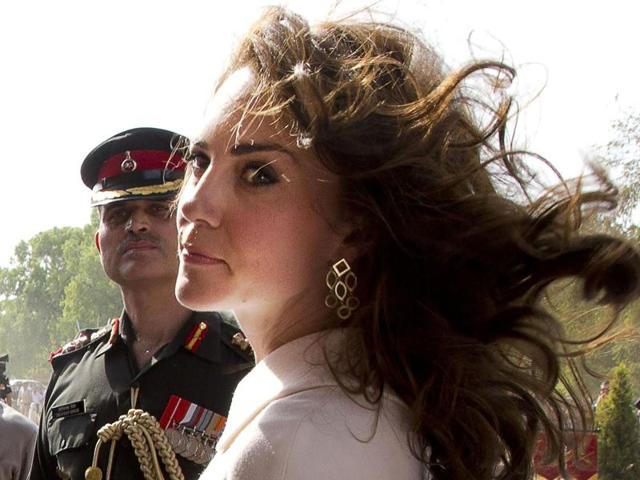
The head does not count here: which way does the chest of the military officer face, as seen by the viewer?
toward the camera

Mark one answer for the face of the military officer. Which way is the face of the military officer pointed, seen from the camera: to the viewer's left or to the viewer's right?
to the viewer's right

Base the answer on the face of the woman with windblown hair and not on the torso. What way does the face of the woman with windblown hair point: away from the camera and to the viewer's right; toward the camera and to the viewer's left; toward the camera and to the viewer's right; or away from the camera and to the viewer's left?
toward the camera and to the viewer's left

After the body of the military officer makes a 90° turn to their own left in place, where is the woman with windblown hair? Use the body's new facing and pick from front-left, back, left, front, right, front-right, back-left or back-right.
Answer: right
